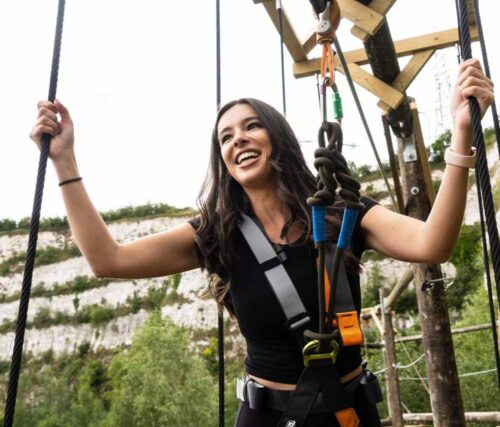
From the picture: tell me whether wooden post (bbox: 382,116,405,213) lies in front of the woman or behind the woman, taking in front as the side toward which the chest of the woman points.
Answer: behind

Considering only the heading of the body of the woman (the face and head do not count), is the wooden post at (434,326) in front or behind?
behind

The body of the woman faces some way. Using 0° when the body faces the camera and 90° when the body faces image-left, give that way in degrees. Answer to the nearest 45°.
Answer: approximately 0°

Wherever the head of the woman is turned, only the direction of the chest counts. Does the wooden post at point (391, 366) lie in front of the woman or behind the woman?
behind
